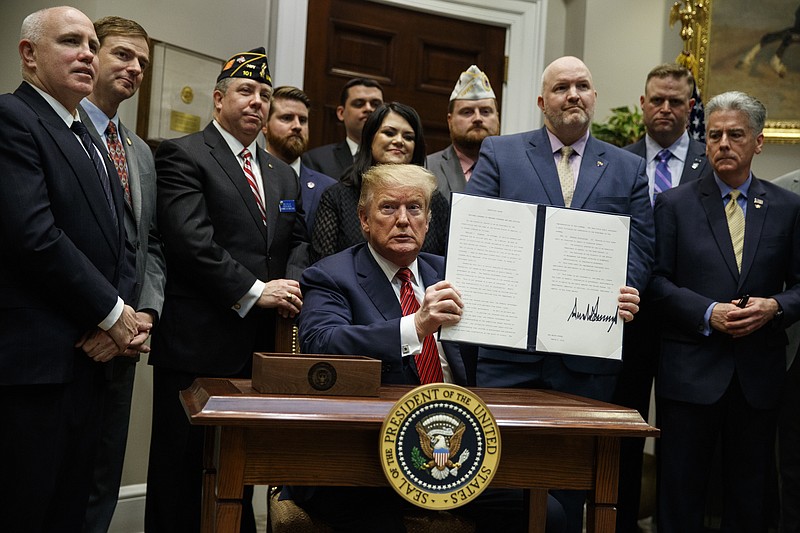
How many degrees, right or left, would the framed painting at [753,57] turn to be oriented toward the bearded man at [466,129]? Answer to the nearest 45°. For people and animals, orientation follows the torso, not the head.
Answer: approximately 45° to its right

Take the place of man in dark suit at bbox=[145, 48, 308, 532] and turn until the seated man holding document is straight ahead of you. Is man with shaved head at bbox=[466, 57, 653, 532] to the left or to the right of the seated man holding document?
left

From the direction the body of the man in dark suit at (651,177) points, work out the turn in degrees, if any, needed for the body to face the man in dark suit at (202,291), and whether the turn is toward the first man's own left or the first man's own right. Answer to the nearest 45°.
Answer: approximately 45° to the first man's own right

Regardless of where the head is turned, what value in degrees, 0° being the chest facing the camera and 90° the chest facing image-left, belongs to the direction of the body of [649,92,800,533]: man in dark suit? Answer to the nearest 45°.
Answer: approximately 0°

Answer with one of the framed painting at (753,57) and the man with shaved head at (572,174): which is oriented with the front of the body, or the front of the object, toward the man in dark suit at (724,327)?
the framed painting
